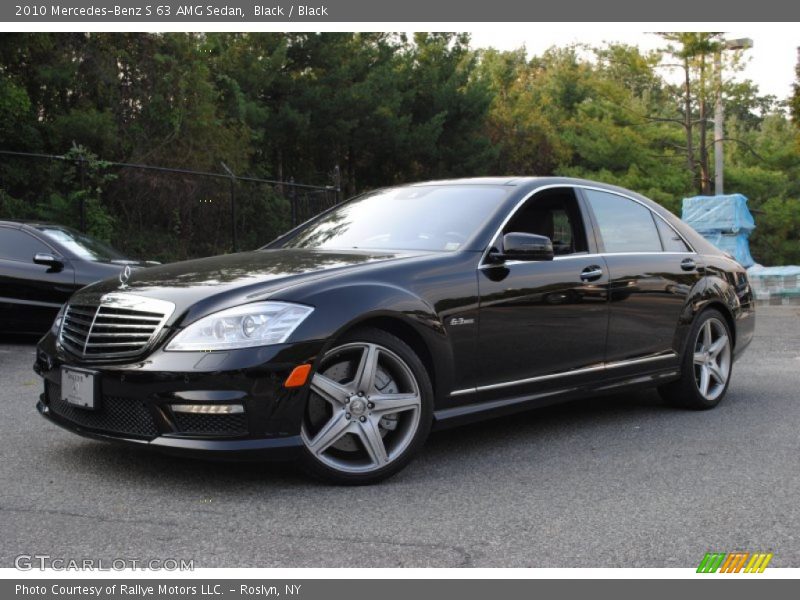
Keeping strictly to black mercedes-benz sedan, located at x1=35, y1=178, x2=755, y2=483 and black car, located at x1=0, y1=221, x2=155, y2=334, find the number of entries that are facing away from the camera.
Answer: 0

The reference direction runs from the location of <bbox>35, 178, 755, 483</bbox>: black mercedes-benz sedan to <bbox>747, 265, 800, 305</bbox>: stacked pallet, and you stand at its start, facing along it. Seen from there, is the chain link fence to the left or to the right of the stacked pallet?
left

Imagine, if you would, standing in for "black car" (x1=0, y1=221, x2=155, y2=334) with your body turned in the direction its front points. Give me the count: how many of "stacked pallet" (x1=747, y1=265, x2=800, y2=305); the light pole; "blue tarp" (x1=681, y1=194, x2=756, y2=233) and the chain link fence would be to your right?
0

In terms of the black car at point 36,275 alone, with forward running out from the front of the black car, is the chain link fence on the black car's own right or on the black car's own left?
on the black car's own left

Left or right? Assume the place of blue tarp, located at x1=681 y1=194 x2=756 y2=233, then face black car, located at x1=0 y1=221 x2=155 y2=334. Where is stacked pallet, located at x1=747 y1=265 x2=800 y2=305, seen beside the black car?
left

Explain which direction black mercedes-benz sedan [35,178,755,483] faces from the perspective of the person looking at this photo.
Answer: facing the viewer and to the left of the viewer

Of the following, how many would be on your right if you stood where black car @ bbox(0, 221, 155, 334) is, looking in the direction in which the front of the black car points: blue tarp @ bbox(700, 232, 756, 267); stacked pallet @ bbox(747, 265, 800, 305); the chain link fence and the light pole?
0

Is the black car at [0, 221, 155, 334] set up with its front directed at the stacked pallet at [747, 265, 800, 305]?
no

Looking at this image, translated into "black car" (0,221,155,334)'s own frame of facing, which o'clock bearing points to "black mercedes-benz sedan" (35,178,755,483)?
The black mercedes-benz sedan is roughly at 1 o'clock from the black car.

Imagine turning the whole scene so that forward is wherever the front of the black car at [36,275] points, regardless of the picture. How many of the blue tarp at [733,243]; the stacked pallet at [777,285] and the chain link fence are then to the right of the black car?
0

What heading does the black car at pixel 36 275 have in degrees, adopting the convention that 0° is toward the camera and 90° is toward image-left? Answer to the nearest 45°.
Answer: approximately 315°
